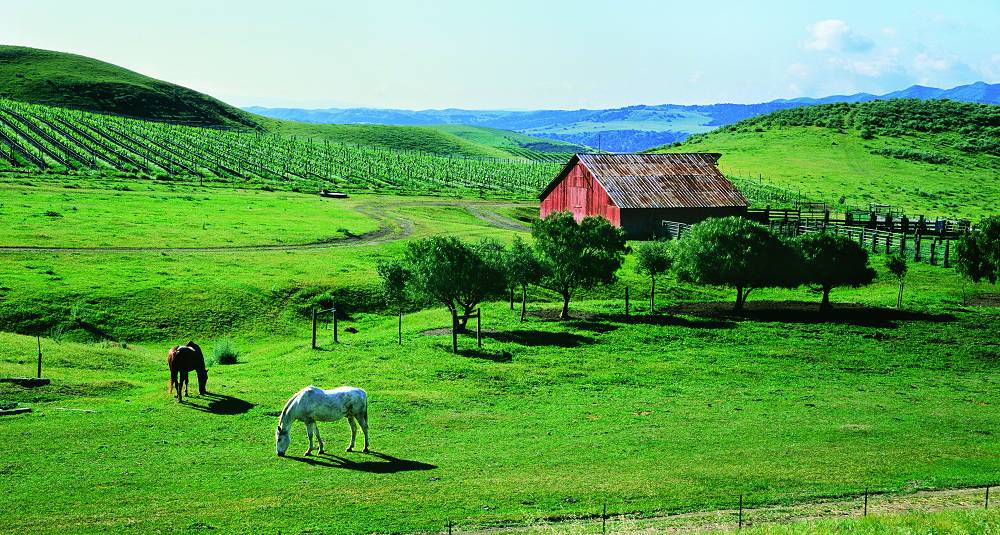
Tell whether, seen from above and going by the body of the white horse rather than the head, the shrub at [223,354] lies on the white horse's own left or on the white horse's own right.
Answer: on the white horse's own right

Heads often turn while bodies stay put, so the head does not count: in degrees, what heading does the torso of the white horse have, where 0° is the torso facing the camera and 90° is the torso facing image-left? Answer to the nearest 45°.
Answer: approximately 90°

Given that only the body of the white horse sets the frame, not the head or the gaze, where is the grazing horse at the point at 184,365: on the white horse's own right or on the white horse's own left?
on the white horse's own right

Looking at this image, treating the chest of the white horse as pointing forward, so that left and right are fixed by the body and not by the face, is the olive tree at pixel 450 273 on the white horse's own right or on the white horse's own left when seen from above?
on the white horse's own right

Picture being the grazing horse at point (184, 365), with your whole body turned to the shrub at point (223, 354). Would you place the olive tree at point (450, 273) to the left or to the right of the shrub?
right

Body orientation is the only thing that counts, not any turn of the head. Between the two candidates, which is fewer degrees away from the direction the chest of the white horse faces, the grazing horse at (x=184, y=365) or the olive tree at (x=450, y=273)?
the grazing horse
